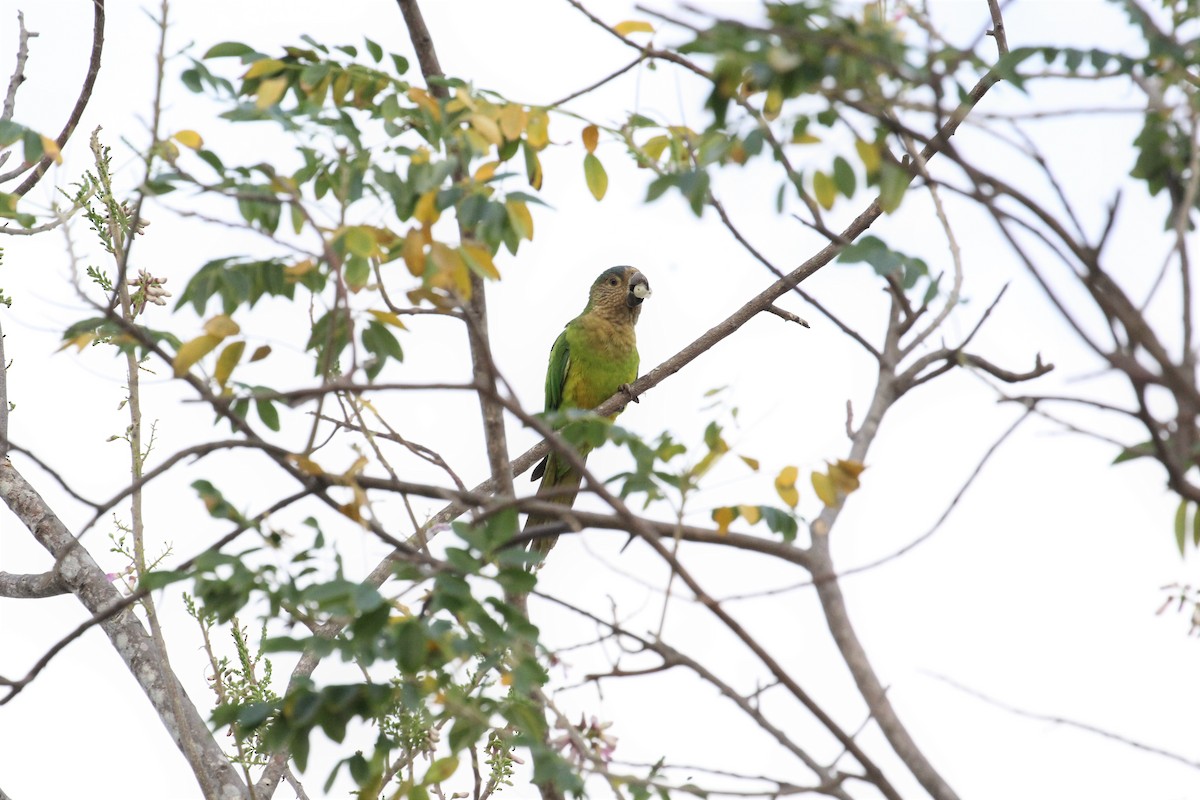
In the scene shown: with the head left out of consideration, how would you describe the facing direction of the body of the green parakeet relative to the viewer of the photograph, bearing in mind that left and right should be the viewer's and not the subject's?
facing the viewer and to the right of the viewer
